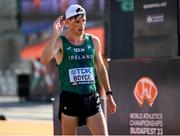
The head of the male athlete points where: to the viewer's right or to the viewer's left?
to the viewer's right

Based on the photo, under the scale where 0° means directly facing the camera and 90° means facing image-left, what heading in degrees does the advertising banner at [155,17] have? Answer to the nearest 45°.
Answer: approximately 0°

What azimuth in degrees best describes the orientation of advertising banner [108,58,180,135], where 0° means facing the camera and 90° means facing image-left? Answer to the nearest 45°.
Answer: approximately 0°
